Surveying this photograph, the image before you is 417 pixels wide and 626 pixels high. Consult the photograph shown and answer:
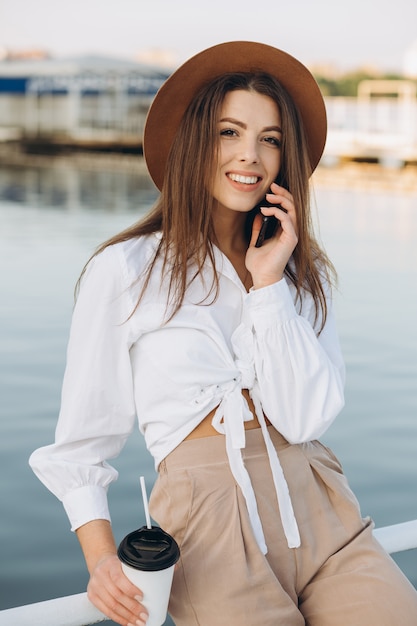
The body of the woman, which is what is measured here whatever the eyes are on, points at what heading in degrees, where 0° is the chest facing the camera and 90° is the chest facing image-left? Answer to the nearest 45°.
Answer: approximately 315°

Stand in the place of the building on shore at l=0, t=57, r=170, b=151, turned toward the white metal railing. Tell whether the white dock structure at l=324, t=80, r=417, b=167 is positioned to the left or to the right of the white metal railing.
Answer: left
